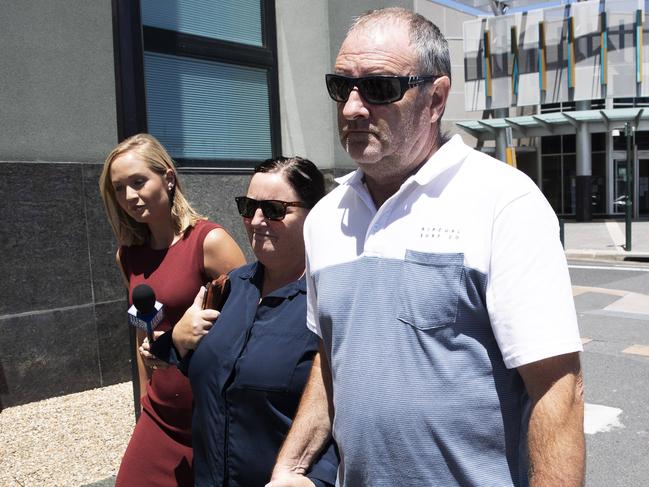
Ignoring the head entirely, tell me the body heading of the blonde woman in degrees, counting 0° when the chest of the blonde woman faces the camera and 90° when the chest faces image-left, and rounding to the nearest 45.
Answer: approximately 45°

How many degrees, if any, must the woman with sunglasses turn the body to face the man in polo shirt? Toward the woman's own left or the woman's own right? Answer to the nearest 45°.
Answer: approximately 90° to the woman's own left

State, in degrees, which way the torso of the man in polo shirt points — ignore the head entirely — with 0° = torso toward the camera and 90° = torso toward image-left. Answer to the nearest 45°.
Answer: approximately 45°

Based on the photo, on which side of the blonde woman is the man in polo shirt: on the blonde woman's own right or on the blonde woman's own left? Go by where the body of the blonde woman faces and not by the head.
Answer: on the blonde woman's own left

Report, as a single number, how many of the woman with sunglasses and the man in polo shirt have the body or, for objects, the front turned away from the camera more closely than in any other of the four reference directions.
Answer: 0

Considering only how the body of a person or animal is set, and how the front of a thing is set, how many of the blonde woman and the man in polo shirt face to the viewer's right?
0

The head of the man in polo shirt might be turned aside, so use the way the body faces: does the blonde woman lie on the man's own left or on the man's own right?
on the man's own right

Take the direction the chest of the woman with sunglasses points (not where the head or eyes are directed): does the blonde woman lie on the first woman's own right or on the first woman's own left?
on the first woman's own right

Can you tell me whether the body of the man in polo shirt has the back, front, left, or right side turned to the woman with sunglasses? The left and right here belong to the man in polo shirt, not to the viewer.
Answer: right
